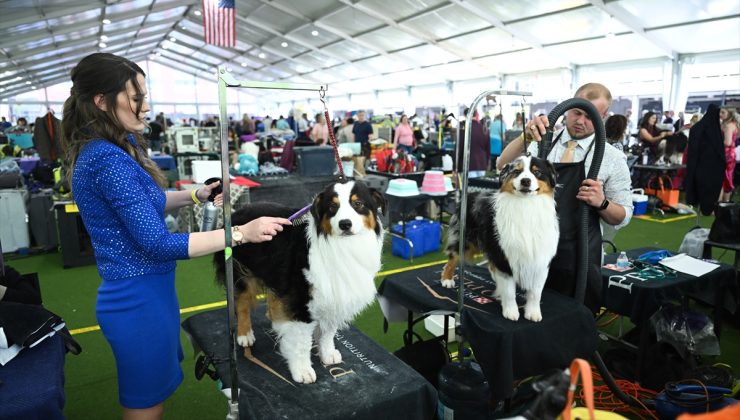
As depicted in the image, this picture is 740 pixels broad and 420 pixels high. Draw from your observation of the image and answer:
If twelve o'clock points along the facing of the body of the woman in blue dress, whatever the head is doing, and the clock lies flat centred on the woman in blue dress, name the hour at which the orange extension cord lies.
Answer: The orange extension cord is roughly at 12 o'clock from the woman in blue dress.

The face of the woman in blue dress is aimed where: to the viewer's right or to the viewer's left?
to the viewer's right

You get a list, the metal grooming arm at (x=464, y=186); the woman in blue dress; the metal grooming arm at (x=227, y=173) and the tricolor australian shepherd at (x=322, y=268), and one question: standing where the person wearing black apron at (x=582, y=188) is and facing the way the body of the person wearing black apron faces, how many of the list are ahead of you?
4

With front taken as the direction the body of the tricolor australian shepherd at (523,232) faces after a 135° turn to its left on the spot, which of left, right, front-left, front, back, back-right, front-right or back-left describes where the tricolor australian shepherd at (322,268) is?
back-left

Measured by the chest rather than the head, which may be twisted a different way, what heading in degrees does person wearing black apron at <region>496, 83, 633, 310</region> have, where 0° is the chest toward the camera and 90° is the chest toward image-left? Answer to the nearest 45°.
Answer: approximately 45°

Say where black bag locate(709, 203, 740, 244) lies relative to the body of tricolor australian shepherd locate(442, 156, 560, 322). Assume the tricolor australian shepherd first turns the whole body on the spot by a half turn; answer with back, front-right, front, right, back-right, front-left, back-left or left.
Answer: right

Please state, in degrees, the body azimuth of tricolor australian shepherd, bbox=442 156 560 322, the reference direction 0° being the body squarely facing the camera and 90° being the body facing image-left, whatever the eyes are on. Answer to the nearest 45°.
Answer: approximately 315°

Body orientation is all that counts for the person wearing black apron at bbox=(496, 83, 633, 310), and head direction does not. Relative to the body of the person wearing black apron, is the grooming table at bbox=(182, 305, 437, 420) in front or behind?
in front

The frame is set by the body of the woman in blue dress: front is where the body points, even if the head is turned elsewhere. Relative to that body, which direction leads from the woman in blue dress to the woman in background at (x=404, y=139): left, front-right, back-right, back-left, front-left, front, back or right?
front-left

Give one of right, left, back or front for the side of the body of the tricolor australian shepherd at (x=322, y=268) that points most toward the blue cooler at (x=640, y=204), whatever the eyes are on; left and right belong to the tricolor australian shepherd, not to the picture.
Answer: left

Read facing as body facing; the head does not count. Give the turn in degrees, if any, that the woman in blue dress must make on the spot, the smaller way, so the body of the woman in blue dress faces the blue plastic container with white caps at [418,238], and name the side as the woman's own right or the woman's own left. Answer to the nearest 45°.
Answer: approximately 45° to the woman's own left

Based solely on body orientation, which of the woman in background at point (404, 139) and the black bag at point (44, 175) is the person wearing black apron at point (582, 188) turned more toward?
the black bag

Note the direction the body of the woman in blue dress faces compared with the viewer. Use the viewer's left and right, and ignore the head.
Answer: facing to the right of the viewer

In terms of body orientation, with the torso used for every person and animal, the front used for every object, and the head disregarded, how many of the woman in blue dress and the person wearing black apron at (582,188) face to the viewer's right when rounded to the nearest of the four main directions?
1

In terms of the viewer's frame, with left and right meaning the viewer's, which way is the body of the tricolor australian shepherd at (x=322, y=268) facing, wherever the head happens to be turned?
facing the viewer and to the right of the viewer

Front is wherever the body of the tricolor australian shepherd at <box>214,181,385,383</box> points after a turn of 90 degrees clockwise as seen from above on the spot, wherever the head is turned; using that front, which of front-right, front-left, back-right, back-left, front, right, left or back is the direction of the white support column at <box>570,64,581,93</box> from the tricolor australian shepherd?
back
